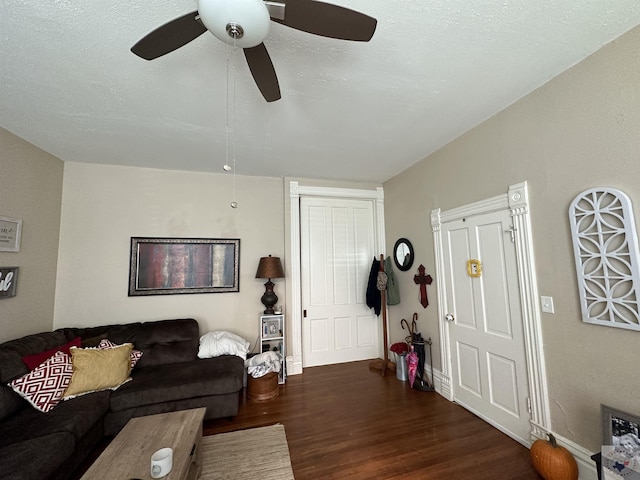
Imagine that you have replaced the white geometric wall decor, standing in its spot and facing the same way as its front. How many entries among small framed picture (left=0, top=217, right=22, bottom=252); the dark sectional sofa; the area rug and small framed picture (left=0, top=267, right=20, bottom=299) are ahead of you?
4

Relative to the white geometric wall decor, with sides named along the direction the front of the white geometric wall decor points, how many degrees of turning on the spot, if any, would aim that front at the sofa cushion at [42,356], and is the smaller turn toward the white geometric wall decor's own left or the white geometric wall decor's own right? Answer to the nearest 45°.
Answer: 0° — it already faces it

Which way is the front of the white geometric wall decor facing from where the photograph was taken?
facing the viewer and to the left of the viewer

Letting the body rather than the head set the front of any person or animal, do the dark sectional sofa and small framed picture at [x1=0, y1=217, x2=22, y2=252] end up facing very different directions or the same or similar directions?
same or similar directions

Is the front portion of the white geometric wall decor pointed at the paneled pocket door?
no

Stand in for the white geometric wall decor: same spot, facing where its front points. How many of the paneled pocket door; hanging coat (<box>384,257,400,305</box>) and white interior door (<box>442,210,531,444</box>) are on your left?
0

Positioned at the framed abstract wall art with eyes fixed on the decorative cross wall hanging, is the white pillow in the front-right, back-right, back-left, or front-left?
front-right

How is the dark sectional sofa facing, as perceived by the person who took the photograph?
facing the viewer and to the right of the viewer

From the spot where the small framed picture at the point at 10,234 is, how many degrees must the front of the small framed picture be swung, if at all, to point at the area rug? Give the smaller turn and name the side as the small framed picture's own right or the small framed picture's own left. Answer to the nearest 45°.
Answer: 0° — it already faces it

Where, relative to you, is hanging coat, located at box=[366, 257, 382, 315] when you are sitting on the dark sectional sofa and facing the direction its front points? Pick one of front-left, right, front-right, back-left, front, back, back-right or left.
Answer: front-left

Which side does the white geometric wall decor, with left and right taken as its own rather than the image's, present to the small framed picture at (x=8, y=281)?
front

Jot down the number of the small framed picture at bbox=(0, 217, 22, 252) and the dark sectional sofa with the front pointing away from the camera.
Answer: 0

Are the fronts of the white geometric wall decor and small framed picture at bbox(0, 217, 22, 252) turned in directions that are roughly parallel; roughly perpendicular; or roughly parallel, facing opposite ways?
roughly parallel, facing opposite ways

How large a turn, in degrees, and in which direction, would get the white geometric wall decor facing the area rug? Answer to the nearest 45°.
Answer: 0° — it already faces it

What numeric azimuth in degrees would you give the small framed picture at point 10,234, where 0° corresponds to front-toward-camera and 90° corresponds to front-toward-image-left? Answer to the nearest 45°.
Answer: approximately 315°
